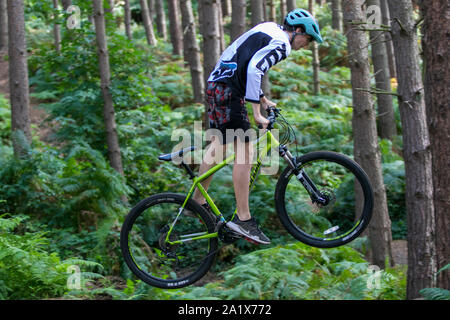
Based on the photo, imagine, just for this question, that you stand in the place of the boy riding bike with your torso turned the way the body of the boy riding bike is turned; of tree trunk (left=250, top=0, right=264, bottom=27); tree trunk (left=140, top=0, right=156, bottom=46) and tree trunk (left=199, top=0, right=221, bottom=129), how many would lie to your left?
3

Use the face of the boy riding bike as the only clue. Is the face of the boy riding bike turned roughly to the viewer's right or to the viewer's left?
to the viewer's right

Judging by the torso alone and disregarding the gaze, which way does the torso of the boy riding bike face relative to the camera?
to the viewer's right

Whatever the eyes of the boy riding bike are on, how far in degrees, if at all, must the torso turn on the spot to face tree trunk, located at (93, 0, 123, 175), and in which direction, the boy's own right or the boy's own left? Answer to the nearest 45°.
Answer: approximately 135° to the boy's own left

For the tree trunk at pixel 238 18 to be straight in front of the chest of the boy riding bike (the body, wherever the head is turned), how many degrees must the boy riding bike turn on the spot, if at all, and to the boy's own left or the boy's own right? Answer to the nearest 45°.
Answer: approximately 90° to the boy's own left

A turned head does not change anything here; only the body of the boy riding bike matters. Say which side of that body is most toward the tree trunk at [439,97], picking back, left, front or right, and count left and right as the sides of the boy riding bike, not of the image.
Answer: front

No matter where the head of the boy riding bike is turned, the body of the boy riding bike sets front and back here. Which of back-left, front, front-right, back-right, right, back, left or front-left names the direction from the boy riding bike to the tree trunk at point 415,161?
front-left

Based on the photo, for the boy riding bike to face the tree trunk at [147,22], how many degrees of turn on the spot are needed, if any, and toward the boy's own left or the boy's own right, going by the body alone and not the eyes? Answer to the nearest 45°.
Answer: approximately 90° to the boy's own left

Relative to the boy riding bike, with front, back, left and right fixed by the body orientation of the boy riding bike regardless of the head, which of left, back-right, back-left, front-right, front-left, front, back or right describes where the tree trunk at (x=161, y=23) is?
left

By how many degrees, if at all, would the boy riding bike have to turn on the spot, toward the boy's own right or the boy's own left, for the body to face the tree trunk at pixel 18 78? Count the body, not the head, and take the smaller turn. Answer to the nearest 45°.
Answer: approximately 135° to the boy's own left

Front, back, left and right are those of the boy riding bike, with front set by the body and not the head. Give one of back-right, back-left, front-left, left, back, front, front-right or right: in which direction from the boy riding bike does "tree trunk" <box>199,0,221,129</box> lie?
left
